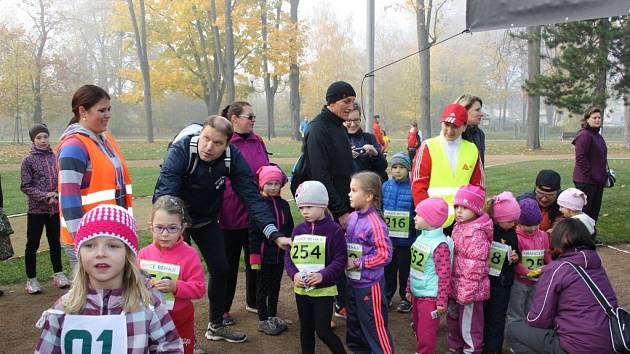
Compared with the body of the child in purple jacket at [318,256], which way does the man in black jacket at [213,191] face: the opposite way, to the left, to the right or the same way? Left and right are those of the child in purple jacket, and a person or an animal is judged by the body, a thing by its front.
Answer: to the left

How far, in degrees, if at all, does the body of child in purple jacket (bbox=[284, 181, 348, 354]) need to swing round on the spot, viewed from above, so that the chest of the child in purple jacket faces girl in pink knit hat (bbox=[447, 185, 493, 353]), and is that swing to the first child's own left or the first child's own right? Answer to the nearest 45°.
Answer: approximately 135° to the first child's own left

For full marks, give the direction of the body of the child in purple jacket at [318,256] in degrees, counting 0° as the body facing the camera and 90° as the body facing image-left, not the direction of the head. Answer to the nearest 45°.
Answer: approximately 45°

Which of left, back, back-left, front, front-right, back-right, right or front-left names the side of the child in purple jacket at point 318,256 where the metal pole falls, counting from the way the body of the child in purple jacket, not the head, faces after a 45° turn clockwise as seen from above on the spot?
right

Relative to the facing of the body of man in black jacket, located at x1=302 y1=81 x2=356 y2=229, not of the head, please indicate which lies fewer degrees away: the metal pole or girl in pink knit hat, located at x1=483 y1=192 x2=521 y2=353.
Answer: the girl in pink knit hat

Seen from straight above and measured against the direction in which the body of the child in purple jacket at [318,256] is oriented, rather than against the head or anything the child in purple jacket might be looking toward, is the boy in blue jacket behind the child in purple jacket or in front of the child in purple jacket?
behind

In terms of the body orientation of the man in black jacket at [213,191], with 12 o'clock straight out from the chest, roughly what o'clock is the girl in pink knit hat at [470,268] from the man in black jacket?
The girl in pink knit hat is roughly at 11 o'clock from the man in black jacket.
